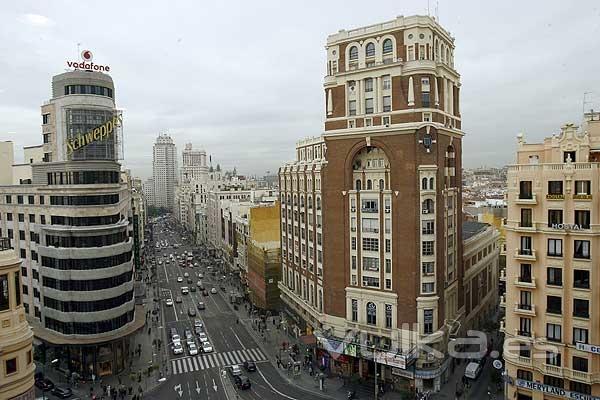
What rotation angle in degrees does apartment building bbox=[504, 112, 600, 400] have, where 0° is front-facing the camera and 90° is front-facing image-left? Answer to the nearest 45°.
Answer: approximately 0°
